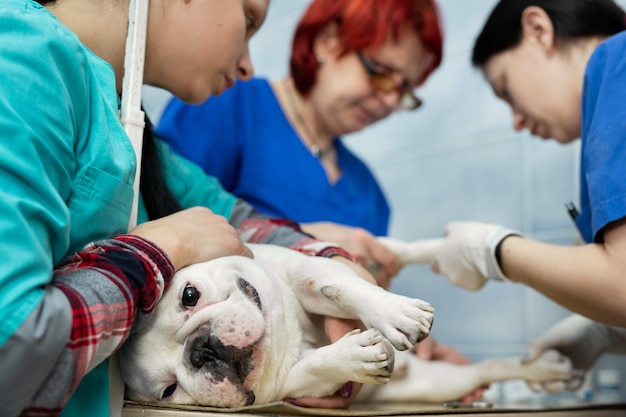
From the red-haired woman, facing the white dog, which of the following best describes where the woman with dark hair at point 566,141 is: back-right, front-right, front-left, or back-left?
front-left

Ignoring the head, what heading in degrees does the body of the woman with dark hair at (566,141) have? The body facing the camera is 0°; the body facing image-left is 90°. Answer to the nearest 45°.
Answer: approximately 90°

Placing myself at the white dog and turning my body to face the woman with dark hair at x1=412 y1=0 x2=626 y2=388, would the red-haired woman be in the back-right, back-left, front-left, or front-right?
front-left

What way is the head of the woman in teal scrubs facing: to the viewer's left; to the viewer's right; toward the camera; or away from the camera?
to the viewer's right

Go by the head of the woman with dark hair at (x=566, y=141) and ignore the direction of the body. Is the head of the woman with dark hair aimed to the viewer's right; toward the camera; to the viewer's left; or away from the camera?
to the viewer's left

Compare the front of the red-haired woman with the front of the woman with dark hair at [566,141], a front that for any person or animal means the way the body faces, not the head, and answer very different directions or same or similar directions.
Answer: very different directions

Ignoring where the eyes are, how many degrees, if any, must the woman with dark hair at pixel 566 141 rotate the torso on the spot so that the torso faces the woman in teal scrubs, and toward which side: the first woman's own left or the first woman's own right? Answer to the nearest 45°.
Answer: approximately 45° to the first woman's own left

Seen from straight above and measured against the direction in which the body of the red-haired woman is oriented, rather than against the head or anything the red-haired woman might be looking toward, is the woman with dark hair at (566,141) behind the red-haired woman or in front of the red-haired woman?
in front

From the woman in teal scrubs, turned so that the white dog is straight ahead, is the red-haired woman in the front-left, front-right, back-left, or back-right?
front-left

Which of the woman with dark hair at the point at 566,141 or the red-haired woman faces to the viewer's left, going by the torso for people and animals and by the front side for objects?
the woman with dark hair

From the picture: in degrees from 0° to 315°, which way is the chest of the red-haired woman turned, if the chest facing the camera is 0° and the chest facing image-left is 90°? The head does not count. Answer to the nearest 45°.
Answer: approximately 315°

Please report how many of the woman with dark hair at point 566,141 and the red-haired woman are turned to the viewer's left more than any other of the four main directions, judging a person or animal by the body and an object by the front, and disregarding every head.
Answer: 1

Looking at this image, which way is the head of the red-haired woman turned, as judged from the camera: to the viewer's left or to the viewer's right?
to the viewer's right
